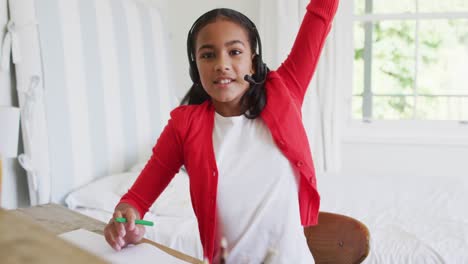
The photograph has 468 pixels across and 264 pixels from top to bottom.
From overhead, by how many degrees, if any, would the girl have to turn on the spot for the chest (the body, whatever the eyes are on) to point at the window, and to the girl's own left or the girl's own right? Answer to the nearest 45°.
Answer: approximately 135° to the girl's own left

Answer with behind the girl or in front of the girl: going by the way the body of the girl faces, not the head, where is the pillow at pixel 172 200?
behind

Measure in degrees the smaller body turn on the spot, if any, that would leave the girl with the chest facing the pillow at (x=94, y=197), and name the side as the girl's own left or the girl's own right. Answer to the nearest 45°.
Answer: approximately 135° to the girl's own right

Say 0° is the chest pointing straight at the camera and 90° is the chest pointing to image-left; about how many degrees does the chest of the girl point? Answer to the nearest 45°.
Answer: approximately 0°

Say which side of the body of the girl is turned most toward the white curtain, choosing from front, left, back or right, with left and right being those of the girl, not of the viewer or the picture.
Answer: back
